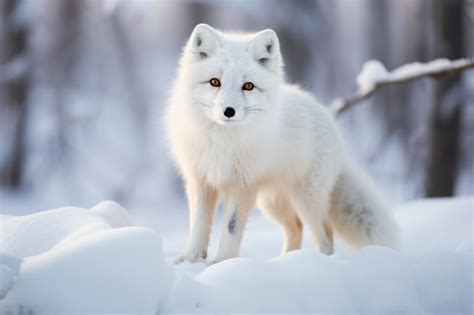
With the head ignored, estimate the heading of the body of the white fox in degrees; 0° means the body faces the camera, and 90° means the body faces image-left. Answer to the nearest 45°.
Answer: approximately 45°

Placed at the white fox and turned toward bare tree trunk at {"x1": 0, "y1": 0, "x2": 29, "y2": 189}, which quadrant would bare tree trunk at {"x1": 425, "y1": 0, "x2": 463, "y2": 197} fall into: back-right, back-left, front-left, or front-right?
front-right

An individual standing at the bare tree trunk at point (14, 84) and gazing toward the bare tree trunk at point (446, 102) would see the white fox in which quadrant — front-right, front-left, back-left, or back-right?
front-right

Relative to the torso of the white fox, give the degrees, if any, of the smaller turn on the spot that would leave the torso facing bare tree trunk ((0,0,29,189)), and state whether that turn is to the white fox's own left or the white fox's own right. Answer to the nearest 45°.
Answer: approximately 90° to the white fox's own right

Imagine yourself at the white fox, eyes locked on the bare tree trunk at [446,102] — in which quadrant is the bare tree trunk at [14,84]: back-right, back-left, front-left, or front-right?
front-left

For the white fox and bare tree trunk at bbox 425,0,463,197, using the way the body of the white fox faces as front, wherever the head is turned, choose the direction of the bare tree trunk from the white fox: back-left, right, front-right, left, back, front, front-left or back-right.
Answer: back

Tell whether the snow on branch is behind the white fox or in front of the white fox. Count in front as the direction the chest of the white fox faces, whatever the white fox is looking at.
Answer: behind
